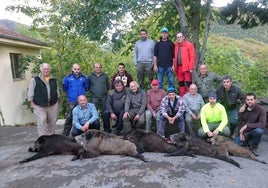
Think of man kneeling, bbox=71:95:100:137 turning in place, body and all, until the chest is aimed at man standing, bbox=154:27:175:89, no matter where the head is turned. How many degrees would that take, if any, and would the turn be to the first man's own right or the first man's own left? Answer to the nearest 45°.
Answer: approximately 90° to the first man's own left

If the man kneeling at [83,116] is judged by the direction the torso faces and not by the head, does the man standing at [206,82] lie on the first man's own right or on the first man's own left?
on the first man's own left
